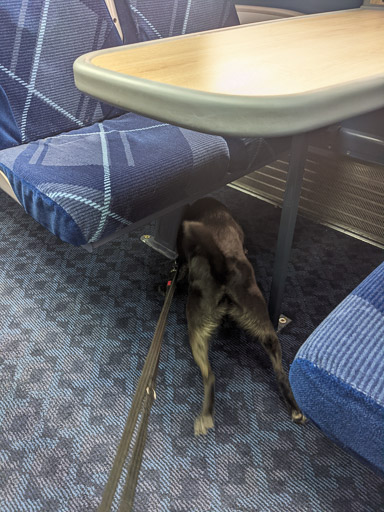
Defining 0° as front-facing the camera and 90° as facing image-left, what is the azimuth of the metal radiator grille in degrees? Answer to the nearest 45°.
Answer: approximately 45°

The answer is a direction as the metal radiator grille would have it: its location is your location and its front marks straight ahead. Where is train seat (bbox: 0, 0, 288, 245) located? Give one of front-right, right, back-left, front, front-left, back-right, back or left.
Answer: front

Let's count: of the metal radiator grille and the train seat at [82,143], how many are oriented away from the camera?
0

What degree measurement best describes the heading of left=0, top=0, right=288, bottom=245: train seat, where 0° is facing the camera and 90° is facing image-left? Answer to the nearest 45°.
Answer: approximately 315°

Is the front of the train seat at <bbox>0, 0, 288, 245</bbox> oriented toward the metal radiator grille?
no
